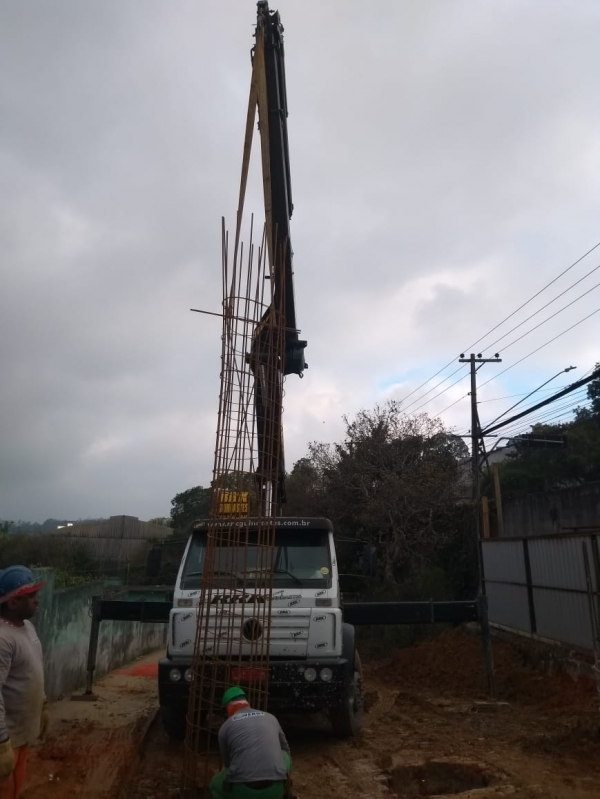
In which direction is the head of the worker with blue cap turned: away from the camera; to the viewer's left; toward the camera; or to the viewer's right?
to the viewer's right

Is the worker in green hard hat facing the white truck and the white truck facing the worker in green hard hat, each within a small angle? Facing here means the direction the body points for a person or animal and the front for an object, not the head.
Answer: yes

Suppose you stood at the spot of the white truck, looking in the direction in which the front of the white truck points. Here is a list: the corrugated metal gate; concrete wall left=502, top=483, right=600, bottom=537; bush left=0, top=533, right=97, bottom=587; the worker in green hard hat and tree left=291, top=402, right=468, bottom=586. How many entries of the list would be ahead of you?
1

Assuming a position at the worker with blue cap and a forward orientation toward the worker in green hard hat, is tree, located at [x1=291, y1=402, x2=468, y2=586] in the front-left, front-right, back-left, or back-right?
front-left

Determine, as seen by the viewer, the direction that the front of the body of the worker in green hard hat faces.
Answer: away from the camera

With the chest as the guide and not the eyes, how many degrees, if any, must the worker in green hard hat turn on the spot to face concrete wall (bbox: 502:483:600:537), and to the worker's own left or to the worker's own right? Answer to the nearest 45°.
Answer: approximately 45° to the worker's own right

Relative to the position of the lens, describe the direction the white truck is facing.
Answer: facing the viewer

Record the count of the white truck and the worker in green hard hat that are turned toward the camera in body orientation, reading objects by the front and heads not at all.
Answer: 1

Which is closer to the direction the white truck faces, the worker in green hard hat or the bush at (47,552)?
the worker in green hard hat

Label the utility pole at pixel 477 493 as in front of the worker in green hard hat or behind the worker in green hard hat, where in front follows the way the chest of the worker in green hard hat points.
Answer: in front

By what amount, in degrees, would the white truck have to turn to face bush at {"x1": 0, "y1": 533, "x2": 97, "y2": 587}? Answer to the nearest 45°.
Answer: approximately 135° to its right

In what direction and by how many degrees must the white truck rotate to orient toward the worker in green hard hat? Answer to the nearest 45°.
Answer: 0° — it already faces them

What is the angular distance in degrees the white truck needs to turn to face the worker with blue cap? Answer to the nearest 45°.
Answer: approximately 45° to its right

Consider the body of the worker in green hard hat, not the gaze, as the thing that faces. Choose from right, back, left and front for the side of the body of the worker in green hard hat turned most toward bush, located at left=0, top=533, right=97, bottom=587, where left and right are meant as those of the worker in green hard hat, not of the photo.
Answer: front

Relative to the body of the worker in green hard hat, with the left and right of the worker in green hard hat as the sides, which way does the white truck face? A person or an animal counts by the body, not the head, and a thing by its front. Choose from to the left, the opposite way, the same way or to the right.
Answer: the opposite way

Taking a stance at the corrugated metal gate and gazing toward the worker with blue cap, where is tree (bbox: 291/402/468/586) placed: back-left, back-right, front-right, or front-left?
back-right

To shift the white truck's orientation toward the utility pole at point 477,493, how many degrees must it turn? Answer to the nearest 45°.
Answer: approximately 135° to its left

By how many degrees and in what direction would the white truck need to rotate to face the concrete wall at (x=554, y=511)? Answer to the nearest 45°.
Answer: approximately 135° to its left
